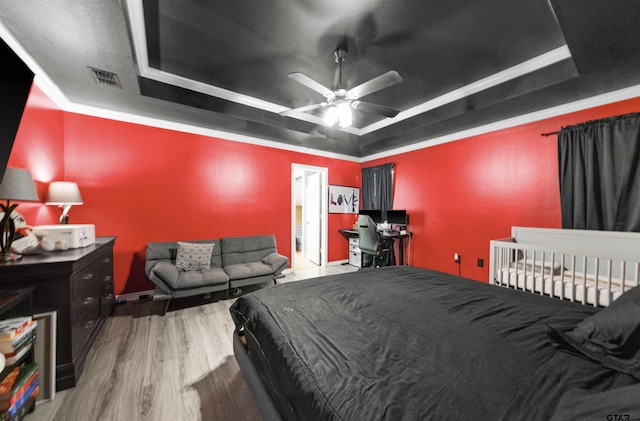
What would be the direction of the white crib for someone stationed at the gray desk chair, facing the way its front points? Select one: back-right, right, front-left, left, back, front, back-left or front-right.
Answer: right

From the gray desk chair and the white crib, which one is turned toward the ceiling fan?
the white crib

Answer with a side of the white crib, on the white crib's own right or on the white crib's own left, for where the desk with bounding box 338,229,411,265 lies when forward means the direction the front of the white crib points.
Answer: on the white crib's own right

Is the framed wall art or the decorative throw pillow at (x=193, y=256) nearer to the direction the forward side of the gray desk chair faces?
the framed wall art

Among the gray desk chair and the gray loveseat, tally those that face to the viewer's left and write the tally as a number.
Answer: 0

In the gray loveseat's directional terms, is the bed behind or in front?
in front

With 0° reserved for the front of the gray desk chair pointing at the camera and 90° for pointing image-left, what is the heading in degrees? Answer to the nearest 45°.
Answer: approximately 225°

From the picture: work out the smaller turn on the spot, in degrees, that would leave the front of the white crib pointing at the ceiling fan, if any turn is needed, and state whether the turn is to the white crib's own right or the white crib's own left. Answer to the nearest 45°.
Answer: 0° — it already faces it

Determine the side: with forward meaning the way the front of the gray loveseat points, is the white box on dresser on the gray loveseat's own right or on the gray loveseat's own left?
on the gray loveseat's own right

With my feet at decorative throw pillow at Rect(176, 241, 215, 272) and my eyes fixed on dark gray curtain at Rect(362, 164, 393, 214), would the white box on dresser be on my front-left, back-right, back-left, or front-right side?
back-right

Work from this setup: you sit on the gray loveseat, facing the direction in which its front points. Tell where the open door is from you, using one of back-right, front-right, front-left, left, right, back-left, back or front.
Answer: left

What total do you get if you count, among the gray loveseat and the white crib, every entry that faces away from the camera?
0

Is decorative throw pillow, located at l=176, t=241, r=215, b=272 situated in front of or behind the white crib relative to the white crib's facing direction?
in front

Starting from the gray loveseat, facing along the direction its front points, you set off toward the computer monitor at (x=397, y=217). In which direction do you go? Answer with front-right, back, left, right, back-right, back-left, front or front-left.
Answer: front-left

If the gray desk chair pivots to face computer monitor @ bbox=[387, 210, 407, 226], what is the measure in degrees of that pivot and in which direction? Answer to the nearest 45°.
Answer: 0° — it already faces it

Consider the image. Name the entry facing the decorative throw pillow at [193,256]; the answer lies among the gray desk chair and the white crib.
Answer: the white crib

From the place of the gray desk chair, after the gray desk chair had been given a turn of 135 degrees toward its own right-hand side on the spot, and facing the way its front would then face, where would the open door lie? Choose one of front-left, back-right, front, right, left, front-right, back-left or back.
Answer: back-right

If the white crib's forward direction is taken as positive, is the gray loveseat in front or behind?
in front
